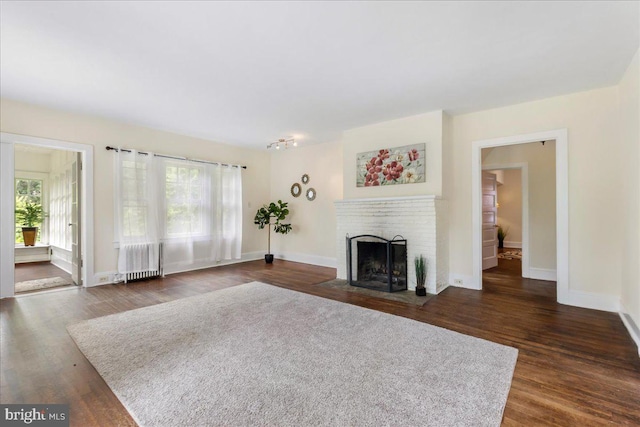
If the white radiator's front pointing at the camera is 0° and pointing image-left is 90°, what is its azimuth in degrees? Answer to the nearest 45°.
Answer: approximately 315°

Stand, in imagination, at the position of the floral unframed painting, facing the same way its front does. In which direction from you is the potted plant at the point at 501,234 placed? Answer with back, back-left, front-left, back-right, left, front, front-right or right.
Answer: back

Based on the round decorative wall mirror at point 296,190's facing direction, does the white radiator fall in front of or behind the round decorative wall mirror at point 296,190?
in front

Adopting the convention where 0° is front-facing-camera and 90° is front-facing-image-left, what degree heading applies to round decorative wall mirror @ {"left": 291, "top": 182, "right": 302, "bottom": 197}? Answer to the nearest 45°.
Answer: approximately 45°

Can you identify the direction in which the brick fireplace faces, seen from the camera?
facing the viewer and to the left of the viewer

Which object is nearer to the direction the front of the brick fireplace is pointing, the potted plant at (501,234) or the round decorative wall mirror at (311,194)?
the round decorative wall mirror

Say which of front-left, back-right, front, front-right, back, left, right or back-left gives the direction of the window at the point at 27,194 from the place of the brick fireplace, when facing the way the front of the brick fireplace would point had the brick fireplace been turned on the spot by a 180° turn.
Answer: back-left

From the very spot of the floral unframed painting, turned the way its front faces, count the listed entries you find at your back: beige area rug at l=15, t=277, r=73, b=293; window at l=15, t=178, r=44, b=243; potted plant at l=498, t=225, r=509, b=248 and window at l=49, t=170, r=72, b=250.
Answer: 1

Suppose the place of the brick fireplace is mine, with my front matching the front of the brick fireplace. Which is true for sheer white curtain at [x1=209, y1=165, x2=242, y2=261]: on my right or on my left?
on my right
